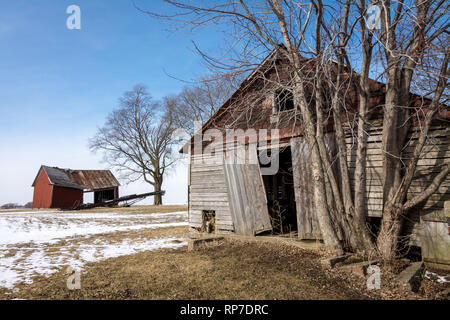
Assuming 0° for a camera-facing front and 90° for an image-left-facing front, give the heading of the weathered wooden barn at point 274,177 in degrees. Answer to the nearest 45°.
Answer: approximately 45°
